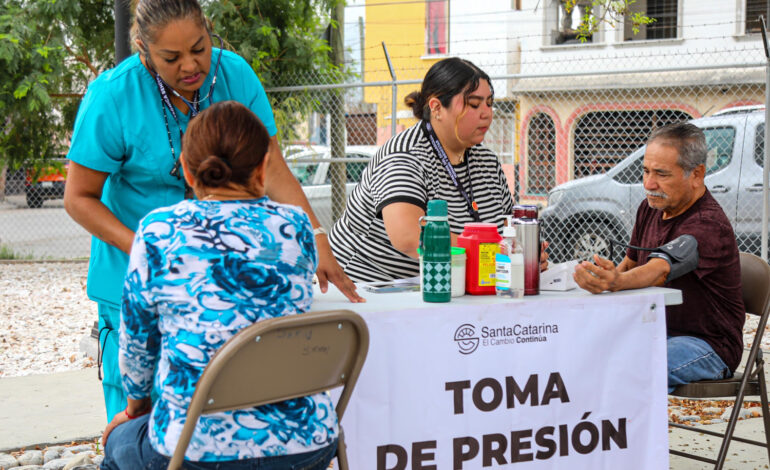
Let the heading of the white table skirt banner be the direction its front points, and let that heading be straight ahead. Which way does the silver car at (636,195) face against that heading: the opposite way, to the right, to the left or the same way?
to the right

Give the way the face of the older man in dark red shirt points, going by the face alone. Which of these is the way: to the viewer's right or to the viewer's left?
to the viewer's left

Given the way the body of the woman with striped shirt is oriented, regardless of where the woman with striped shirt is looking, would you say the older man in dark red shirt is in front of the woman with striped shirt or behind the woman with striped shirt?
in front

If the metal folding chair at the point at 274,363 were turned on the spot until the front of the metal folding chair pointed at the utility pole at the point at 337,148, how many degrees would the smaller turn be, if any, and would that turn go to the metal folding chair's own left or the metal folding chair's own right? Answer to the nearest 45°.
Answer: approximately 45° to the metal folding chair's own right

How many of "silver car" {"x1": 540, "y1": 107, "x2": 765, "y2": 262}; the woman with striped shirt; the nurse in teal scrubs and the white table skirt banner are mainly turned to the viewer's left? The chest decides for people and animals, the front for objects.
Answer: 1

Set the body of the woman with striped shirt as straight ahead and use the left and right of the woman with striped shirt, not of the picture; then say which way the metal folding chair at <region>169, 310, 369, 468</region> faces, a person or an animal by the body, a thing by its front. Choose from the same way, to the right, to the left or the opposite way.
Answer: the opposite way

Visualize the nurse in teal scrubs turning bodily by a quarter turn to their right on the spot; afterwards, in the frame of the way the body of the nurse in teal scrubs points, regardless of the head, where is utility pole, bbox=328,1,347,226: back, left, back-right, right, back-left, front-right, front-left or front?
back-right

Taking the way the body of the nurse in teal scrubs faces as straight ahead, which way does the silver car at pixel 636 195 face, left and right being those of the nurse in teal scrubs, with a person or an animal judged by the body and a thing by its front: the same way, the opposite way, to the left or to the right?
the opposite way

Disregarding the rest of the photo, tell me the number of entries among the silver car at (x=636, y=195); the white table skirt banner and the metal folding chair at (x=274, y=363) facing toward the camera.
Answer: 1

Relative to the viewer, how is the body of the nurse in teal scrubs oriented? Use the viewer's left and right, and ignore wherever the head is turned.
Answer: facing the viewer and to the right of the viewer

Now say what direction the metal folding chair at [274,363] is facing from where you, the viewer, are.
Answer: facing away from the viewer and to the left of the viewer

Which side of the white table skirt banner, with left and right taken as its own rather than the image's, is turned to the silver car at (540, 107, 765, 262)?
back

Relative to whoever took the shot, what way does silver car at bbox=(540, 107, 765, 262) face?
facing to the left of the viewer

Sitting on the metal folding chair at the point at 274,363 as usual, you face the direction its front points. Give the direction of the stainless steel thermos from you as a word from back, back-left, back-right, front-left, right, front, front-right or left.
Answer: right

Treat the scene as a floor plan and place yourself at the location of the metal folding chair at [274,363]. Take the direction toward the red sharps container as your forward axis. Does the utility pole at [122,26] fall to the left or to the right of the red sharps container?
left

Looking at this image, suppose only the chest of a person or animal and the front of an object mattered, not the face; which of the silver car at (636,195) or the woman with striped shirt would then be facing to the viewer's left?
the silver car

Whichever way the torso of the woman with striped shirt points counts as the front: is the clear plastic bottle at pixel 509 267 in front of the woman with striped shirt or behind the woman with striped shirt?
in front
